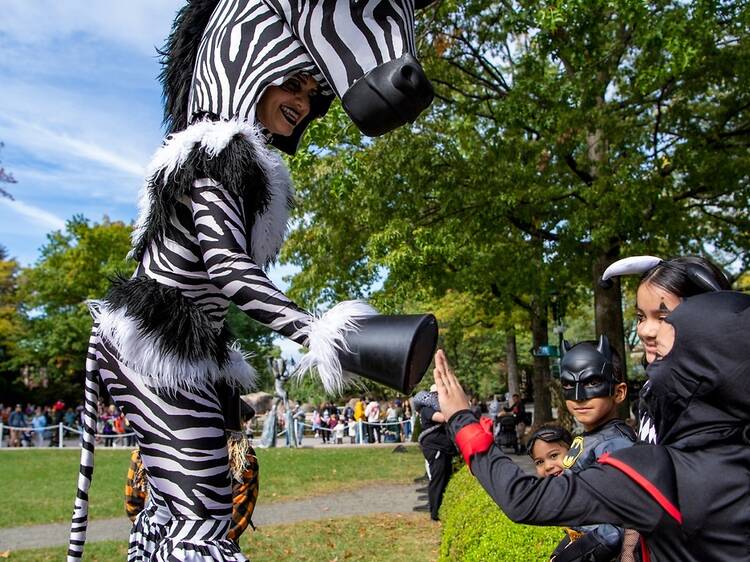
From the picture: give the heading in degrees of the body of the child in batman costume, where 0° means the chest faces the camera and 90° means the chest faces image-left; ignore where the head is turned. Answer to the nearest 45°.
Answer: approximately 45°

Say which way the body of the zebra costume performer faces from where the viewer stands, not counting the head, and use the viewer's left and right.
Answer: facing to the right of the viewer

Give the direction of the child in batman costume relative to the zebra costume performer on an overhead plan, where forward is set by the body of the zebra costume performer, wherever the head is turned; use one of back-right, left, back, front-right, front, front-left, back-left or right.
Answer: front-left

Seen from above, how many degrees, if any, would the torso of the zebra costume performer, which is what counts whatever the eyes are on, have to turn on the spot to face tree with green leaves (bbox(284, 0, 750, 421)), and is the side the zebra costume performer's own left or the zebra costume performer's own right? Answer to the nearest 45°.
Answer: approximately 45° to the zebra costume performer's own left

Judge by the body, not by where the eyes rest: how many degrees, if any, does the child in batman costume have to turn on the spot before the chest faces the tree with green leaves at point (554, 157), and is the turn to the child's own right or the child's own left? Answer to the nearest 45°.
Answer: approximately 135° to the child's own right

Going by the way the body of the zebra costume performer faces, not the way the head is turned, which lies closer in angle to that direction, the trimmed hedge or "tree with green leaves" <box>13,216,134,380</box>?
the trimmed hedge

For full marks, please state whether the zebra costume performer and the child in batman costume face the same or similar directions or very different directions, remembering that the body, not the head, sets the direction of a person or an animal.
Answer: very different directions

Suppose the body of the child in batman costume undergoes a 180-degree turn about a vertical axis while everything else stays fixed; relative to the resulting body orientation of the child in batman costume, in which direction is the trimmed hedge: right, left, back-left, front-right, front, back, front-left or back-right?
left

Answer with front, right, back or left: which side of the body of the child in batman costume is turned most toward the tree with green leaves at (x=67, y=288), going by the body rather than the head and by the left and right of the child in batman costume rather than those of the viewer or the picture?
right

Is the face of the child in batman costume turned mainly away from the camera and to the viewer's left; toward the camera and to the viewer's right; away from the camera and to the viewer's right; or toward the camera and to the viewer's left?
toward the camera and to the viewer's left

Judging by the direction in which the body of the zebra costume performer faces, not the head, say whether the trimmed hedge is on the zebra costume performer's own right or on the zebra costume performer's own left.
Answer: on the zebra costume performer's own left

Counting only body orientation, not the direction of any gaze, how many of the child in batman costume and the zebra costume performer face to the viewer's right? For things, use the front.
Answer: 1
